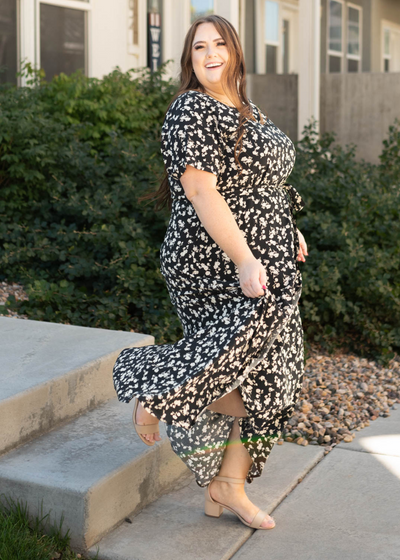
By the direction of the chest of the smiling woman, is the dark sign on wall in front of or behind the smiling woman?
behind

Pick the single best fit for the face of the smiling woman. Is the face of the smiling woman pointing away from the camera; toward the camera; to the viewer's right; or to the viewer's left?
toward the camera

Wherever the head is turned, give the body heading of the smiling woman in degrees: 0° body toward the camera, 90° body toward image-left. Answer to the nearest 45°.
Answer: approximately 315°
